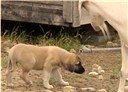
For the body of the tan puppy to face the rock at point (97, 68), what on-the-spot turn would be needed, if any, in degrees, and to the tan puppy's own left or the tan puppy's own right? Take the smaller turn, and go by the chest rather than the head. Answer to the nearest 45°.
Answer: approximately 45° to the tan puppy's own left

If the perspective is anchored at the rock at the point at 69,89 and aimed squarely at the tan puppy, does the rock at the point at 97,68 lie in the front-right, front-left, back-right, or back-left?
back-right

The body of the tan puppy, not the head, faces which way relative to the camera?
to the viewer's right

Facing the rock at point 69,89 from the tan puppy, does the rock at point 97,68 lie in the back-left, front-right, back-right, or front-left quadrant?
front-left
